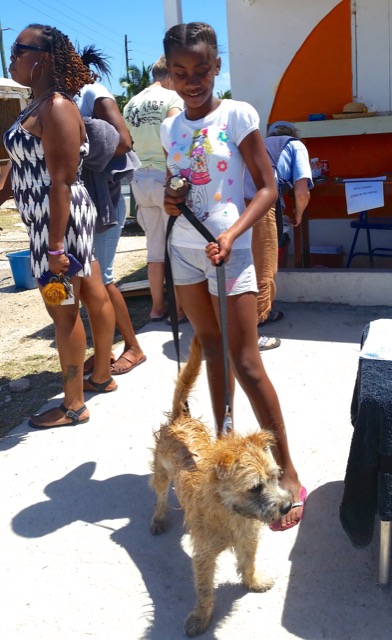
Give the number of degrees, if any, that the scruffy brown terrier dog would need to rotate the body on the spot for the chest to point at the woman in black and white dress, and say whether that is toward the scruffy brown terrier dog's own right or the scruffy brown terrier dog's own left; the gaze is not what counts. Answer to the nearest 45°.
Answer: approximately 180°

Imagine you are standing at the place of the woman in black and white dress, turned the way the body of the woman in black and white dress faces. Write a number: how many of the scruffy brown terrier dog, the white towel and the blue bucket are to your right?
1

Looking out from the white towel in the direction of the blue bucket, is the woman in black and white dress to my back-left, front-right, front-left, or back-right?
front-left

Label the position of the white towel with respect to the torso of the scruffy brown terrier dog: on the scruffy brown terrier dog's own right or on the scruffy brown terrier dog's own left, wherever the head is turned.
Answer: on the scruffy brown terrier dog's own left

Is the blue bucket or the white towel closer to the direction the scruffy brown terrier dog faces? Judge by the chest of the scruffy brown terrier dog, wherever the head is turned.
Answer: the white towel

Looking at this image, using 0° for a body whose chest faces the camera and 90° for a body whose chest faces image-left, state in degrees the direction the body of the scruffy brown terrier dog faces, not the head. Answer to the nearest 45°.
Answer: approximately 315°

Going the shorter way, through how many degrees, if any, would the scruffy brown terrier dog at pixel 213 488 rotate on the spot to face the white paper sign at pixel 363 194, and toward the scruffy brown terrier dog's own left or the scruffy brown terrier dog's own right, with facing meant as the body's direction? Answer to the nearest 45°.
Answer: approximately 135° to the scruffy brown terrier dog's own left
